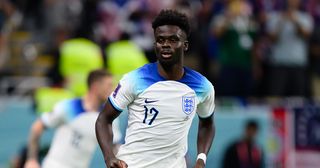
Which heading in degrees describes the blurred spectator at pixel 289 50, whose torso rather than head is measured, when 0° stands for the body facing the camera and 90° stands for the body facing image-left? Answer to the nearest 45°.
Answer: approximately 0°

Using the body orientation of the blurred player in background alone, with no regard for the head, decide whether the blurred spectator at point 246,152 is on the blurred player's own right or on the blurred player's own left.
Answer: on the blurred player's own left

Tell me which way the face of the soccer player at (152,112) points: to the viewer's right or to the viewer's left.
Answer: to the viewer's left

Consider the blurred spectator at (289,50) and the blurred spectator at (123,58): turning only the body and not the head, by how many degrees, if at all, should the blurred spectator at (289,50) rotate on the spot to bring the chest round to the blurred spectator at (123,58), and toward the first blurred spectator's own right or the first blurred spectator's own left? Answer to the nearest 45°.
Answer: approximately 45° to the first blurred spectator's own right

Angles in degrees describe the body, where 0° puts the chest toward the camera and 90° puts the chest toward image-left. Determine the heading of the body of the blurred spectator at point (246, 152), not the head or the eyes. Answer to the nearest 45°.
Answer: approximately 315°

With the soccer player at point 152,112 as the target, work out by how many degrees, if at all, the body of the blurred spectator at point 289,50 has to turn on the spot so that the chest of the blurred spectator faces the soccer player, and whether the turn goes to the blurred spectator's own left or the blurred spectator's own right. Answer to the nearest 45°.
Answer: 0° — they already face them

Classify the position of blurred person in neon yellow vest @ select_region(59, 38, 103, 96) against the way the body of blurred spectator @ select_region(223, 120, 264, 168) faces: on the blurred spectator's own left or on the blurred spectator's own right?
on the blurred spectator's own right

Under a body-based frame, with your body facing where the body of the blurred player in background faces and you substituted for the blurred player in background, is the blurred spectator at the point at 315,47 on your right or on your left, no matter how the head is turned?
on your left

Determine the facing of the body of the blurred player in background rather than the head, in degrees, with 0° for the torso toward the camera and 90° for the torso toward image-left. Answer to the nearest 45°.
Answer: approximately 315°

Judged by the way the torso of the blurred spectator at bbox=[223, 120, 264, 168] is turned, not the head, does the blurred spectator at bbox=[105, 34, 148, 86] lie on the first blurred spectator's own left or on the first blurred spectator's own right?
on the first blurred spectator's own right

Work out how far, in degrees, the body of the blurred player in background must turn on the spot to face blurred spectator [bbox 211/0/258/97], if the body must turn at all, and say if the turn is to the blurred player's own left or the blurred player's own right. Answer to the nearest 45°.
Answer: approximately 90° to the blurred player's own left

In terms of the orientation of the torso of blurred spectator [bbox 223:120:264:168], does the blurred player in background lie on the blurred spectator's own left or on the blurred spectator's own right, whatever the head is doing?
on the blurred spectator's own right
